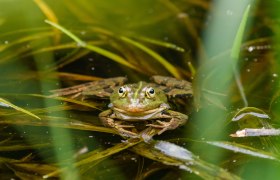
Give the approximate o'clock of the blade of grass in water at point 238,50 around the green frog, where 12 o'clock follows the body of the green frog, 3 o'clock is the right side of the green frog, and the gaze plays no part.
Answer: The blade of grass in water is roughly at 9 o'clock from the green frog.

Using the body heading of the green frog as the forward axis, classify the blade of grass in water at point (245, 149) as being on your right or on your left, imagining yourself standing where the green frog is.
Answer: on your left

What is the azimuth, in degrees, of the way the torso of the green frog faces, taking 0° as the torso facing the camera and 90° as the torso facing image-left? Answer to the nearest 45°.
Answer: approximately 0°

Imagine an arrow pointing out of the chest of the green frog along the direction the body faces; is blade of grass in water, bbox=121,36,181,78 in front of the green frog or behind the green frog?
behind

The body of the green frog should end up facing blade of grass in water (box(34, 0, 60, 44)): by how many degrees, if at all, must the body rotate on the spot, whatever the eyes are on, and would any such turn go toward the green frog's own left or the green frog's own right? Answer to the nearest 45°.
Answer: approximately 135° to the green frog's own right

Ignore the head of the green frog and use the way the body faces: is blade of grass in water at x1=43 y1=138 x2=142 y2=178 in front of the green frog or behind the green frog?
in front
